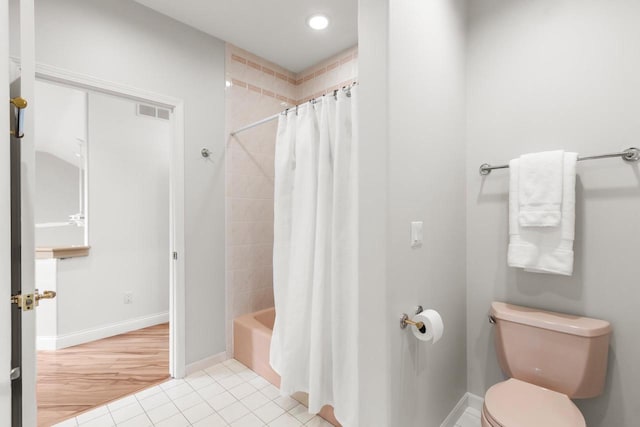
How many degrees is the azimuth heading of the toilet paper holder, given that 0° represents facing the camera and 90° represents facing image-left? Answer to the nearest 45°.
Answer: approximately 315°

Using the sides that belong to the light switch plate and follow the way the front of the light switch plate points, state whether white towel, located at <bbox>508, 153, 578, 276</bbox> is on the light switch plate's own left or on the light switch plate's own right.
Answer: on the light switch plate's own left
